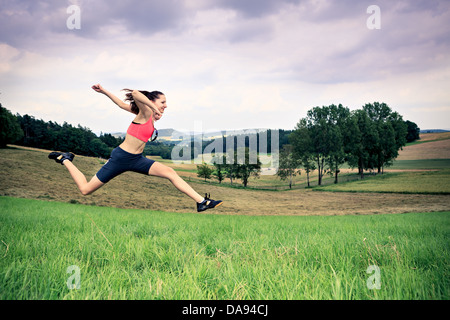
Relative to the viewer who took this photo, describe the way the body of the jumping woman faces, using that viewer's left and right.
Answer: facing to the right of the viewer
